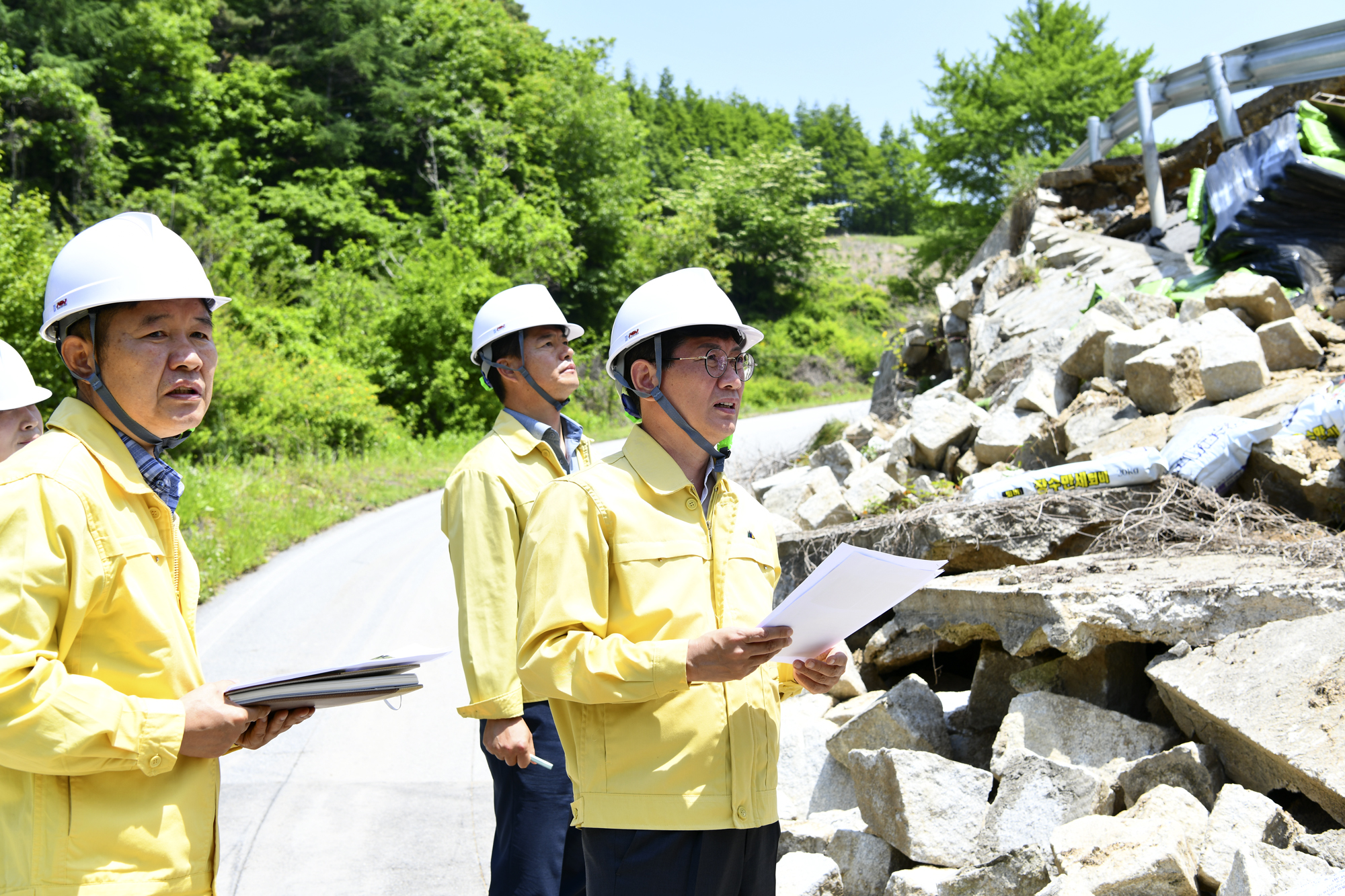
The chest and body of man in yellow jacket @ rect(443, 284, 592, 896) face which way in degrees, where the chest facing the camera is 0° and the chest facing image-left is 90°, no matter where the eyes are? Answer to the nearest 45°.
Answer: approximately 315°

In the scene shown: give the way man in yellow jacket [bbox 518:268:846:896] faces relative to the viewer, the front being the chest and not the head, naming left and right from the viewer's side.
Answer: facing the viewer and to the right of the viewer

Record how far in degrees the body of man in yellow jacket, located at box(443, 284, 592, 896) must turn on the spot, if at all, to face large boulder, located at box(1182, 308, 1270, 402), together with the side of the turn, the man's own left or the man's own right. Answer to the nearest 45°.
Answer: approximately 90° to the man's own left

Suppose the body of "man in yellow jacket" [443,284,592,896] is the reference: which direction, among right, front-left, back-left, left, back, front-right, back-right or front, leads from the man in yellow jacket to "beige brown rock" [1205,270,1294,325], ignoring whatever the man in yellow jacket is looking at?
left

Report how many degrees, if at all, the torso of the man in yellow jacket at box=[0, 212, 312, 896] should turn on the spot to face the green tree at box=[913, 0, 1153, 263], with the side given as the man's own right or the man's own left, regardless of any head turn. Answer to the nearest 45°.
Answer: approximately 90° to the man's own left

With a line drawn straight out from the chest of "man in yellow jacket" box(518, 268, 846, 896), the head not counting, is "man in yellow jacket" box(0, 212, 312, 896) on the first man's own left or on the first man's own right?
on the first man's own right

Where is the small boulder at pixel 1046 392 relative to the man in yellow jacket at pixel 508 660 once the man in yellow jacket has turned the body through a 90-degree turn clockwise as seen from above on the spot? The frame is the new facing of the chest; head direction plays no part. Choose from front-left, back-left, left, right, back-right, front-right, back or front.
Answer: back

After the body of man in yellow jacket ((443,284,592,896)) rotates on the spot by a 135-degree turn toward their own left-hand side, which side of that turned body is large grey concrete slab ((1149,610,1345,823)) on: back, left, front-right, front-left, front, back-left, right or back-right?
right

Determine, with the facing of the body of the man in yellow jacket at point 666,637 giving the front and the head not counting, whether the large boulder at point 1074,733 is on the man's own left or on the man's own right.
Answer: on the man's own left
